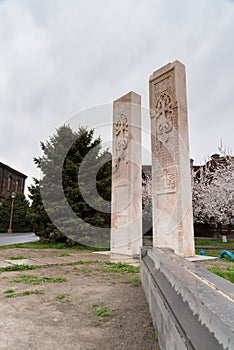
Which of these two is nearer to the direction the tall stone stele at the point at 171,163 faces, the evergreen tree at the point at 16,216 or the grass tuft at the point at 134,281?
the grass tuft

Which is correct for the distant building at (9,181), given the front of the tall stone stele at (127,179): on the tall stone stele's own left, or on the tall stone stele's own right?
on the tall stone stele's own right

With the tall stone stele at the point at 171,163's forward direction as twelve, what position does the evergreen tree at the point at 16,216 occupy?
The evergreen tree is roughly at 3 o'clock from the tall stone stele.

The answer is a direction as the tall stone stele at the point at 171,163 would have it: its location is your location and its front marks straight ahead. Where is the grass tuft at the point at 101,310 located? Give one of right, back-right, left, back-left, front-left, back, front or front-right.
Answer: front-left

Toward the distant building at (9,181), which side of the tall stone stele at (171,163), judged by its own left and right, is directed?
right

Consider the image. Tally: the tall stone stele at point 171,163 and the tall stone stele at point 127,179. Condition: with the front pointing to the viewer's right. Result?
0

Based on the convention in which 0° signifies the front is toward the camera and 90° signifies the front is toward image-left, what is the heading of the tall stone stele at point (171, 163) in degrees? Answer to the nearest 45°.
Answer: approximately 45°

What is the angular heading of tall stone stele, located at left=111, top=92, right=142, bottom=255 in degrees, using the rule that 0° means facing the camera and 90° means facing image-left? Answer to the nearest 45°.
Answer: approximately 45°

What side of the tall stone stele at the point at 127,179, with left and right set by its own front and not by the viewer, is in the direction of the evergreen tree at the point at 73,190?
right

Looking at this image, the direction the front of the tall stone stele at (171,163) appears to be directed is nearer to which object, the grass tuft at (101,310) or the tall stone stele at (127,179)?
the grass tuft

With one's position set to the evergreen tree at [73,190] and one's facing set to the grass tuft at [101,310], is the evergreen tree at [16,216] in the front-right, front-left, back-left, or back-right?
back-right
